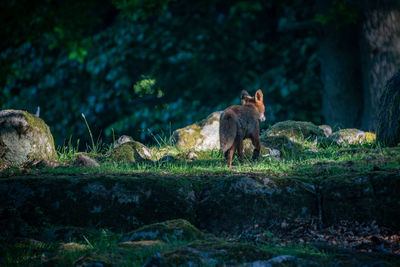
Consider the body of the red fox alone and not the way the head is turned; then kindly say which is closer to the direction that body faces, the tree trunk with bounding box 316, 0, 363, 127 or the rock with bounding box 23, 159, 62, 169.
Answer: the tree trunk

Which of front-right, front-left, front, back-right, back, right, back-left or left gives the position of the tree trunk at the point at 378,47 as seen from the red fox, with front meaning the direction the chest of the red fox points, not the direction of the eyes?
front

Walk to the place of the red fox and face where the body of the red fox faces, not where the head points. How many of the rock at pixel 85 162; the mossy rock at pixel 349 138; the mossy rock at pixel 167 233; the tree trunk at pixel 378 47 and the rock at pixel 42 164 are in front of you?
2

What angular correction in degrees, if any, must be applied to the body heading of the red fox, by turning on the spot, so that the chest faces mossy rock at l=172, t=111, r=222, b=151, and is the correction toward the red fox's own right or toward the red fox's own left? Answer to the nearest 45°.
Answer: approximately 45° to the red fox's own left

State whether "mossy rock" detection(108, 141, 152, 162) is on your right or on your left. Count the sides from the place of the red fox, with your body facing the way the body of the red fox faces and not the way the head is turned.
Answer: on your left

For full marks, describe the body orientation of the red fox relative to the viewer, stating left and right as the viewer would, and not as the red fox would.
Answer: facing away from the viewer and to the right of the viewer

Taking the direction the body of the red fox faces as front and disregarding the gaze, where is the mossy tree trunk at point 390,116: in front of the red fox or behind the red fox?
in front

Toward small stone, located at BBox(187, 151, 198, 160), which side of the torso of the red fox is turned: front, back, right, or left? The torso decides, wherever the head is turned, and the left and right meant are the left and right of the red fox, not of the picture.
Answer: left

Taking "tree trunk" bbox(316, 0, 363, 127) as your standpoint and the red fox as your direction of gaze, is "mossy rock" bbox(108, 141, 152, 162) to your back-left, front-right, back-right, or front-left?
front-right

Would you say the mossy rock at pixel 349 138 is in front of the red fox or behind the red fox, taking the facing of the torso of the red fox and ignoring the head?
in front

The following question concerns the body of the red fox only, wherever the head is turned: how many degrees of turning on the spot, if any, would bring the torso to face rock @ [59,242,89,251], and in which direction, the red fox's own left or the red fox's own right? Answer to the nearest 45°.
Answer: approximately 180°

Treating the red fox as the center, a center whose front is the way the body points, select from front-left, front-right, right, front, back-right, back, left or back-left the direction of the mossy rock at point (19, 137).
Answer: back-left
